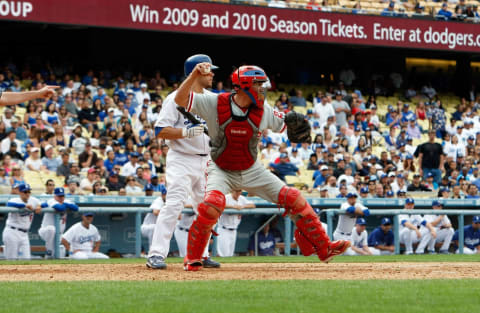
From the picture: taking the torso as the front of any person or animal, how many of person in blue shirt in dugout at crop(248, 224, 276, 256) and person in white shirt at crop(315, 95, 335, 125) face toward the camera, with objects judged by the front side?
2

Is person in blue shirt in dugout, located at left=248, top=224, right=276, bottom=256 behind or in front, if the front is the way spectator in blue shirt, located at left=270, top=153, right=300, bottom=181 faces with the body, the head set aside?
in front

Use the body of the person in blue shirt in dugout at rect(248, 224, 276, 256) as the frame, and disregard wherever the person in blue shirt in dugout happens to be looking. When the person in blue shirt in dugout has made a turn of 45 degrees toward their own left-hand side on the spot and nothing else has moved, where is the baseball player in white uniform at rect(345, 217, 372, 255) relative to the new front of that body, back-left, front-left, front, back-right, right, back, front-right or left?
front-left

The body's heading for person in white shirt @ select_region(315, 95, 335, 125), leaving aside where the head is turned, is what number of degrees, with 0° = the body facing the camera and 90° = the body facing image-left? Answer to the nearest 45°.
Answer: approximately 0°

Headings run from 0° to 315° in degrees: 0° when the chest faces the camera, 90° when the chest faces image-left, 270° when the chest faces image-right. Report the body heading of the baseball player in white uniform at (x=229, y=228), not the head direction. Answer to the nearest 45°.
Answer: approximately 315°

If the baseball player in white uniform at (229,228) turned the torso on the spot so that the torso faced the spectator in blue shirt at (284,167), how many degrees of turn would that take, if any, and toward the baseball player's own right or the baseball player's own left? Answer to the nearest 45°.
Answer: approximately 135° to the baseball player's own left

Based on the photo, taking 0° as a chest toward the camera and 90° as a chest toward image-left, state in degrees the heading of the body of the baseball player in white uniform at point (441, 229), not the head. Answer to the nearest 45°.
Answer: approximately 45°

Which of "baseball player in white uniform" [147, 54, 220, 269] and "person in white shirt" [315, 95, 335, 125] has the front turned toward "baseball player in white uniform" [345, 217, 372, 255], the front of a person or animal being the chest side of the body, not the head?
the person in white shirt

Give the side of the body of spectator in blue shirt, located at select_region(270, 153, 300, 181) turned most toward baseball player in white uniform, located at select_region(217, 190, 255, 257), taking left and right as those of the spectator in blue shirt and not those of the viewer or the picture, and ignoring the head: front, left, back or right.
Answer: front
